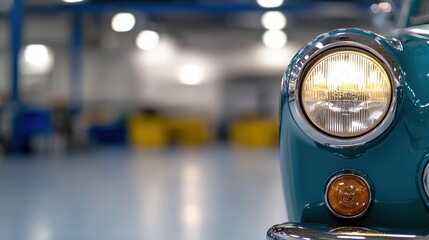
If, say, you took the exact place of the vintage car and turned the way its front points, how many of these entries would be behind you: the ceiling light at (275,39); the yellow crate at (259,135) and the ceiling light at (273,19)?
3

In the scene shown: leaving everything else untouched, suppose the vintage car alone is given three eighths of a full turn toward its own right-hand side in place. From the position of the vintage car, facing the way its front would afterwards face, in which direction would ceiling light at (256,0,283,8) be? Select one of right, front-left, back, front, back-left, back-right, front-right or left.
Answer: front-right

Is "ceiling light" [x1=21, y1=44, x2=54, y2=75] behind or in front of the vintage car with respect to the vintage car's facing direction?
behind

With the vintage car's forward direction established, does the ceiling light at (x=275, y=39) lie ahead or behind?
behind

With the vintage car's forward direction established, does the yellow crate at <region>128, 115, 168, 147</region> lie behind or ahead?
behind

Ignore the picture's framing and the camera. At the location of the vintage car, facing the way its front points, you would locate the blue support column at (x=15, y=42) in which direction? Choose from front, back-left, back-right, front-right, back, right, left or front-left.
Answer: back-right

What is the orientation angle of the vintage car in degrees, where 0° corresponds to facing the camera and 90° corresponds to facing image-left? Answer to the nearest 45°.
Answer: approximately 0°

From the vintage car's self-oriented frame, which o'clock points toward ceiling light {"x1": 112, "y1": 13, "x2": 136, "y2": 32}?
The ceiling light is roughly at 5 o'clock from the vintage car.
